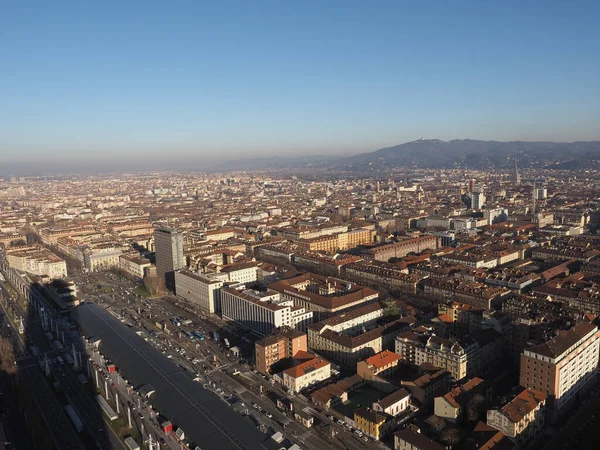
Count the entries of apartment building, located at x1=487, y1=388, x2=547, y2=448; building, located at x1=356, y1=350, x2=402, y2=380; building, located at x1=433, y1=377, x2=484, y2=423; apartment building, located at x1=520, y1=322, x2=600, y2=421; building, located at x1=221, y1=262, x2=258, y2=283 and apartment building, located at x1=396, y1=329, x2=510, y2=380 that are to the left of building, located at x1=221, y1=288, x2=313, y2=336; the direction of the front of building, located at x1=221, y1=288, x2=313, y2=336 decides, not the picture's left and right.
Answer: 5

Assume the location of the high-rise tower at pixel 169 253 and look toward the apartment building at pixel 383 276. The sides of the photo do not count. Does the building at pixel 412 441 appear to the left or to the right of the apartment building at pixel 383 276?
right

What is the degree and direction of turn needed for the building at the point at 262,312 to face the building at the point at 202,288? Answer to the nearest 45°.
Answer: approximately 90° to its right

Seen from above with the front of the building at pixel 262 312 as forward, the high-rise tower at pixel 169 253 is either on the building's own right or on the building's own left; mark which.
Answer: on the building's own right

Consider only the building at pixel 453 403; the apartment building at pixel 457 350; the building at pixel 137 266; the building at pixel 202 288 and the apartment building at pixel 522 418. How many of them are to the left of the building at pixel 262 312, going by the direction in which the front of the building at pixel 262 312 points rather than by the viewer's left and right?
3

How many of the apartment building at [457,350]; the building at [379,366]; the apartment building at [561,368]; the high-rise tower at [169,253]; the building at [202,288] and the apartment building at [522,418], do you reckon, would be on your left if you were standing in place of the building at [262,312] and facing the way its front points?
4

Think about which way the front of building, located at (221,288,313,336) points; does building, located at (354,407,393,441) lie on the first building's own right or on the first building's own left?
on the first building's own left

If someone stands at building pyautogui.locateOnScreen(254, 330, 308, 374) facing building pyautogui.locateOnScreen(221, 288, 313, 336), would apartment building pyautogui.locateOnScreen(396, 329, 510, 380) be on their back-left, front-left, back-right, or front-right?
back-right

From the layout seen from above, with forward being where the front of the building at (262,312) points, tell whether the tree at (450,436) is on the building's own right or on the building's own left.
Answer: on the building's own left

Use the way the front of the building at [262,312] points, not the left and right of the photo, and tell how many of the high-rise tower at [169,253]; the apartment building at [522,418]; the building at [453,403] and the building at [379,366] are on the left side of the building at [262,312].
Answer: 3

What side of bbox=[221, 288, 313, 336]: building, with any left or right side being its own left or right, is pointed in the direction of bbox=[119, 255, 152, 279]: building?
right

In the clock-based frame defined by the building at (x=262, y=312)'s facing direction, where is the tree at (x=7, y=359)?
The tree is roughly at 1 o'clock from the building.

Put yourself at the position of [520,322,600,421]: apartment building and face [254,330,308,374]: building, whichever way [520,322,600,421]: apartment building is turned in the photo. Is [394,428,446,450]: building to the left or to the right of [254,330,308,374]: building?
left

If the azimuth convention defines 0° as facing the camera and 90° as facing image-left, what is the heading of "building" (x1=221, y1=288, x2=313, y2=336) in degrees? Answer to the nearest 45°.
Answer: approximately 45°

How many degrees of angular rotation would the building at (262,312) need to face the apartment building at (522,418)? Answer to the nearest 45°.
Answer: approximately 90° to its left

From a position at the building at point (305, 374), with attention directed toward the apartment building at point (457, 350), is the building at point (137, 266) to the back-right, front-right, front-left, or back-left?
back-left

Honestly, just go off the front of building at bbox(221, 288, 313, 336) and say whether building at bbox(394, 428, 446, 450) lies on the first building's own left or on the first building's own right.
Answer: on the first building's own left

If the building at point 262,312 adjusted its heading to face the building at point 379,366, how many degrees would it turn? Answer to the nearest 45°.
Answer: approximately 90° to its left

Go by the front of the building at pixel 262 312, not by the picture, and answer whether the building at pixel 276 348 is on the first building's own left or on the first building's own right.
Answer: on the first building's own left
